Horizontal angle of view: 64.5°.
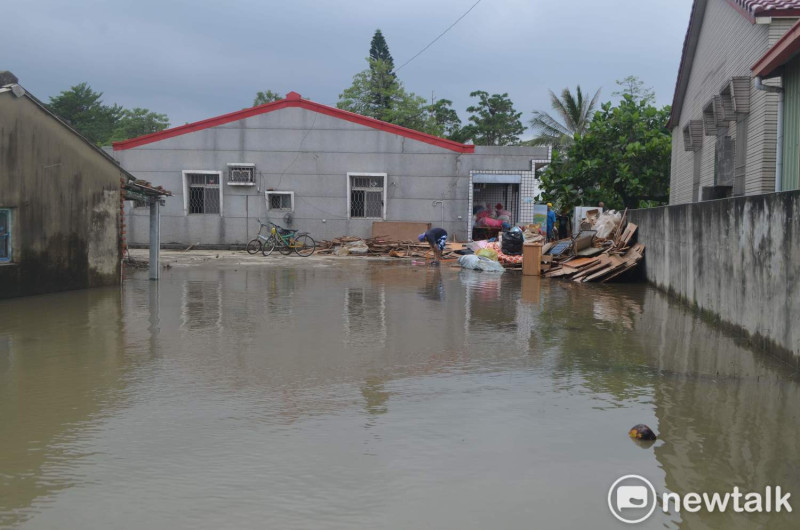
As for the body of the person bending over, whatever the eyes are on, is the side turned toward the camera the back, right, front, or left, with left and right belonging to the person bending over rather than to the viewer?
left

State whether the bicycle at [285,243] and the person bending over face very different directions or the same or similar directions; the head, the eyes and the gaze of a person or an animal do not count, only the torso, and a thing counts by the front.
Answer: same or similar directions

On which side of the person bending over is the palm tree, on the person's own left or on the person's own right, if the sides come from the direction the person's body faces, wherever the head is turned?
on the person's own right

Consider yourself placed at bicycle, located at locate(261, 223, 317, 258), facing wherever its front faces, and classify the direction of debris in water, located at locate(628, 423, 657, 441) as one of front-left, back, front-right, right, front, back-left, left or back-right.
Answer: left

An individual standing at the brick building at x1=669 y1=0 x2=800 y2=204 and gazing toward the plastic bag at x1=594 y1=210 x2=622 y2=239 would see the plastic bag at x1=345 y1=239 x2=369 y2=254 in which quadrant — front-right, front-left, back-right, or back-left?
front-left

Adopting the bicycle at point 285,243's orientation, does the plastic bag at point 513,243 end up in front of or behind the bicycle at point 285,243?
behind

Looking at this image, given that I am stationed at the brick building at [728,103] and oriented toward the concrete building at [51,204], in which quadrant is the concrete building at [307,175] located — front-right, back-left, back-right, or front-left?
front-right

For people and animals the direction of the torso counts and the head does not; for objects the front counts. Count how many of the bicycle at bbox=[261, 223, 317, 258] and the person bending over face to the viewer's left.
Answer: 2

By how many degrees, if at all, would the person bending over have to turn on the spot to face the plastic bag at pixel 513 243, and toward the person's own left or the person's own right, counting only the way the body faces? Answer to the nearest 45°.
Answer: approximately 135° to the person's own left

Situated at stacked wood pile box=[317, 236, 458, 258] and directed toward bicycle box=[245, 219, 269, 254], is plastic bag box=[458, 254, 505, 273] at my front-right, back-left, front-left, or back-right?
back-left

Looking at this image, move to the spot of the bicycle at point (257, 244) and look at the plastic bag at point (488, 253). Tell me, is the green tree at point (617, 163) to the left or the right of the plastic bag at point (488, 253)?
left

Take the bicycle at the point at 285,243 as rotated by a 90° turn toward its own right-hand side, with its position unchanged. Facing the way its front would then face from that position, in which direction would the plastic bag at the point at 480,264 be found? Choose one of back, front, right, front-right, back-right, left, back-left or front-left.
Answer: back-right

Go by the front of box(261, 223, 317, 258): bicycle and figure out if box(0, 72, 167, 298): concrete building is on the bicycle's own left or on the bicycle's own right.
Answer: on the bicycle's own left

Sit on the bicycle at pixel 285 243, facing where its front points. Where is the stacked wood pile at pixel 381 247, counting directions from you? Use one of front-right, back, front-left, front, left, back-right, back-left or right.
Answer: back

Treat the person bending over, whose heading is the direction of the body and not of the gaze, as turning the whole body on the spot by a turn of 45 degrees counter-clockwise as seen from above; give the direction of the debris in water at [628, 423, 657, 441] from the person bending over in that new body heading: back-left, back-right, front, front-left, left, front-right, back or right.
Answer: front-left

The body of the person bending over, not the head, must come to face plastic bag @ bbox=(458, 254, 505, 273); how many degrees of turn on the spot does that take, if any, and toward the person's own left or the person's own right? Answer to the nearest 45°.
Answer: approximately 135° to the person's own left

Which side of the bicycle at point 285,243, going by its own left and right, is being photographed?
left

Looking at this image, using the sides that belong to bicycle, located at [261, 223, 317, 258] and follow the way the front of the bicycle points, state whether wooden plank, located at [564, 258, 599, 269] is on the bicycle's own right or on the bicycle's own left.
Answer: on the bicycle's own left
